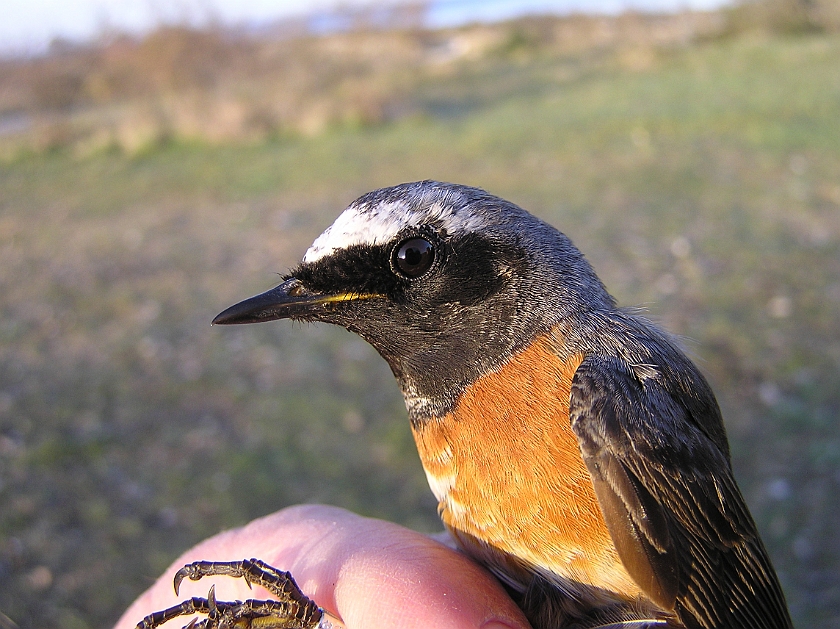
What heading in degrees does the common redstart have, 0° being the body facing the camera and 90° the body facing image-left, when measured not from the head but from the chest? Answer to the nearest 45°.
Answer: approximately 90°
